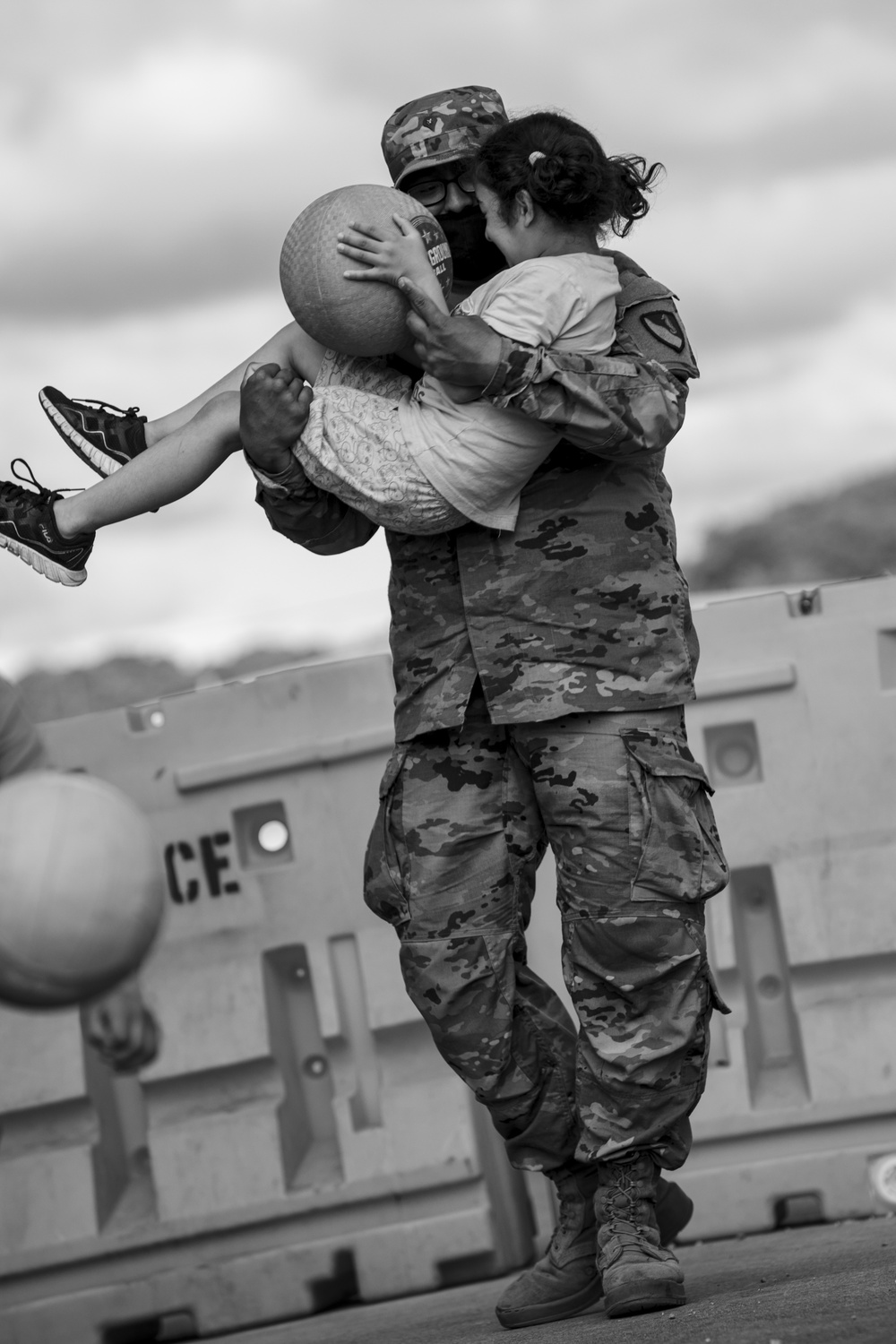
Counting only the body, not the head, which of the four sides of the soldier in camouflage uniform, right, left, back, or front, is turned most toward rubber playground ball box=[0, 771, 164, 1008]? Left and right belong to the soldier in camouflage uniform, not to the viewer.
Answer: front

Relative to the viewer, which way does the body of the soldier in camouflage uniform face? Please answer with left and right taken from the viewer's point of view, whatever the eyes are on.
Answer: facing the viewer and to the left of the viewer
